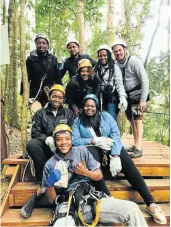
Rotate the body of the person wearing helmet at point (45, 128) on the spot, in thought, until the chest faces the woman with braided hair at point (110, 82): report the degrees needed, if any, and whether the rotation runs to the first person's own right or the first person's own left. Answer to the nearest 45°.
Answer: approximately 90° to the first person's own left

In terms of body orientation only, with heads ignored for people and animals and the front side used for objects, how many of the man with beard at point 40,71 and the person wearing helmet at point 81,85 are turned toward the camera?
2

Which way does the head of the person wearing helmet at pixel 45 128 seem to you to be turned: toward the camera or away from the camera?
toward the camera

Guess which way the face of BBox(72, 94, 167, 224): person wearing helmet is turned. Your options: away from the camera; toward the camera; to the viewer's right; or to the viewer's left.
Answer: toward the camera

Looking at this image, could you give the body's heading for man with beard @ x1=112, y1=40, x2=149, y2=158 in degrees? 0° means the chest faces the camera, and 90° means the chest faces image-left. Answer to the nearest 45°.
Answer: approximately 45°

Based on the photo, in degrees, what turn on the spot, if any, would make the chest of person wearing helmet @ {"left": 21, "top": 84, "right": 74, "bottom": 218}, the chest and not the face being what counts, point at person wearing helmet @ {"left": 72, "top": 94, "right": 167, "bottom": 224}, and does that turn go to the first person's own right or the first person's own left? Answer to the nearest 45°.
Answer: approximately 45° to the first person's own left

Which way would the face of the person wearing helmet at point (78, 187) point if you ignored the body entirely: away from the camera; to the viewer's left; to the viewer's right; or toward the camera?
toward the camera

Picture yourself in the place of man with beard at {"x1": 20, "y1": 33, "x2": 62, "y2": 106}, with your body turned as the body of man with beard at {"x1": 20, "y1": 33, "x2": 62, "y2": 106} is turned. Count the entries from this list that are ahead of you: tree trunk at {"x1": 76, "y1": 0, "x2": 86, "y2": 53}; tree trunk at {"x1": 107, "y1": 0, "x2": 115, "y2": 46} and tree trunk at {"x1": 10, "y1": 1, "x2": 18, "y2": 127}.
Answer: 0

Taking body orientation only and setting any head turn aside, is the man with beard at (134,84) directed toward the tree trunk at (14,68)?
no

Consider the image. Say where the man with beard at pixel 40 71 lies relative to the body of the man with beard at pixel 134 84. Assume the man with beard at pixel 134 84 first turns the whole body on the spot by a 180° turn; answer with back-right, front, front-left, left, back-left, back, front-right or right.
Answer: back-left

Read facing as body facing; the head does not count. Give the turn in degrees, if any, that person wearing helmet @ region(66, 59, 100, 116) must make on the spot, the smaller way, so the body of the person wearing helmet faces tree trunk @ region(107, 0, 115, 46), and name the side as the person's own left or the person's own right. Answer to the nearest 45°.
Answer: approximately 180°

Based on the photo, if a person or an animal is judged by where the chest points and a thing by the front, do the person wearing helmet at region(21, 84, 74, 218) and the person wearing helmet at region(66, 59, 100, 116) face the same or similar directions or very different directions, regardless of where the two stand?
same or similar directions

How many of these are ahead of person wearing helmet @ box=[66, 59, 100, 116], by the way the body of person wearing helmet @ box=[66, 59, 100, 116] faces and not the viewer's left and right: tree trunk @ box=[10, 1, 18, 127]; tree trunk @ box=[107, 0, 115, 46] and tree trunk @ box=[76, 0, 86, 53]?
0

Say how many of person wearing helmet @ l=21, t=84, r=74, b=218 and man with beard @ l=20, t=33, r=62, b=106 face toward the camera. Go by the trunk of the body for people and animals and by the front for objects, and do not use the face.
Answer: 2

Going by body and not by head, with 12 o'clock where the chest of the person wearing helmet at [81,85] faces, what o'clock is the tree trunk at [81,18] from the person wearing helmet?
The tree trunk is roughly at 6 o'clock from the person wearing helmet.

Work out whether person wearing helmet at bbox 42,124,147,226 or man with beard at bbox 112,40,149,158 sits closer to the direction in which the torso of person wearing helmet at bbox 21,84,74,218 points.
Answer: the person wearing helmet

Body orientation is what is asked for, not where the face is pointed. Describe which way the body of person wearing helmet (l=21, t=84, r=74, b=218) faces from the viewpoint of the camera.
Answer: toward the camera

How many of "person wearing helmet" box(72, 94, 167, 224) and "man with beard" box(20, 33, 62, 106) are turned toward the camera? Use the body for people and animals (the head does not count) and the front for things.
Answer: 2
